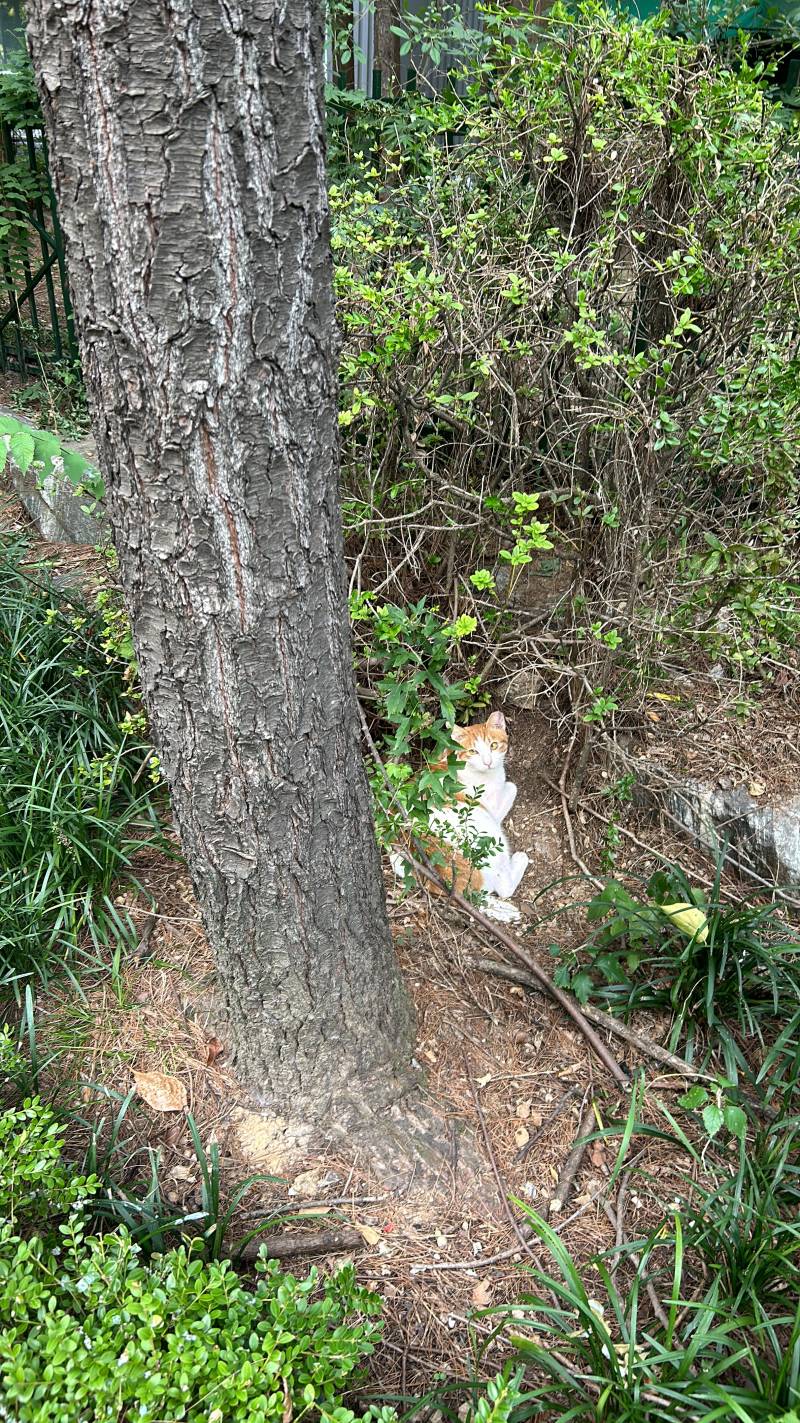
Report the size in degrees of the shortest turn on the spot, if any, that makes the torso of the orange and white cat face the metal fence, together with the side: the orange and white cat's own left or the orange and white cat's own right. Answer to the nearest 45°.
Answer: approximately 180°

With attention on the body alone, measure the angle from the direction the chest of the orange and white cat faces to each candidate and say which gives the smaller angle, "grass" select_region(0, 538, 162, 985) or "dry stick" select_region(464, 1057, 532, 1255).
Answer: the dry stick

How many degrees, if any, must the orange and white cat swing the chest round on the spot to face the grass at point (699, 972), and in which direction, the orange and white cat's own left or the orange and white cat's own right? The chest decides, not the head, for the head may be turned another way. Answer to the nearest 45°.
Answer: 0° — it already faces it

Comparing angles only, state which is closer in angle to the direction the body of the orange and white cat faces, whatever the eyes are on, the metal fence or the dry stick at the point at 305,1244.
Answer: the dry stick

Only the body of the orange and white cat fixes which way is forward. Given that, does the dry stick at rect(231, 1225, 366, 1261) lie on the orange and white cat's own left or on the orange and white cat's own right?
on the orange and white cat's own right

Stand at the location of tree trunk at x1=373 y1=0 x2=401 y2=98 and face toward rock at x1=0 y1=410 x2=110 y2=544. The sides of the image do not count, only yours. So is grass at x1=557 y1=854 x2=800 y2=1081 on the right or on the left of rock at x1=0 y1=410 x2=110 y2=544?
left

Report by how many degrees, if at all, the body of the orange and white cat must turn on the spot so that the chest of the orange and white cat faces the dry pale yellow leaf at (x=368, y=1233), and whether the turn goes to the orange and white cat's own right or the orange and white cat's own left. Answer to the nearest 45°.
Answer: approximately 45° to the orange and white cat's own right

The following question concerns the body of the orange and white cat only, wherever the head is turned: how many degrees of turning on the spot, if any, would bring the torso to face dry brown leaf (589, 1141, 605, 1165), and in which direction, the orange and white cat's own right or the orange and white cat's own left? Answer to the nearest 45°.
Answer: approximately 45° to the orange and white cat's own right

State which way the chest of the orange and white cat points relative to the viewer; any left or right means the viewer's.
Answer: facing the viewer and to the right of the viewer

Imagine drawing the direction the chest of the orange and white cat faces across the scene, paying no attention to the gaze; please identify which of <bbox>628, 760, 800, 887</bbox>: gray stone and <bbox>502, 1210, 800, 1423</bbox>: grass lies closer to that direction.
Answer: the grass

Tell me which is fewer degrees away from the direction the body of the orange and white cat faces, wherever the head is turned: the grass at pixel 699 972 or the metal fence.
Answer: the grass

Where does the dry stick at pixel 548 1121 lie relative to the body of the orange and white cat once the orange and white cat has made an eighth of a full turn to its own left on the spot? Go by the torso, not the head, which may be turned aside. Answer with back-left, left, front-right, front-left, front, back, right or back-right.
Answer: right

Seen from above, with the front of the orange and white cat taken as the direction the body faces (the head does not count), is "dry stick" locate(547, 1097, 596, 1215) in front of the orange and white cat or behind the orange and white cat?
in front

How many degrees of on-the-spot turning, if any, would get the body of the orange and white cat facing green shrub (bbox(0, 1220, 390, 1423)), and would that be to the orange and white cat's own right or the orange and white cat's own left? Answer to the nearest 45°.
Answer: approximately 45° to the orange and white cat's own right
